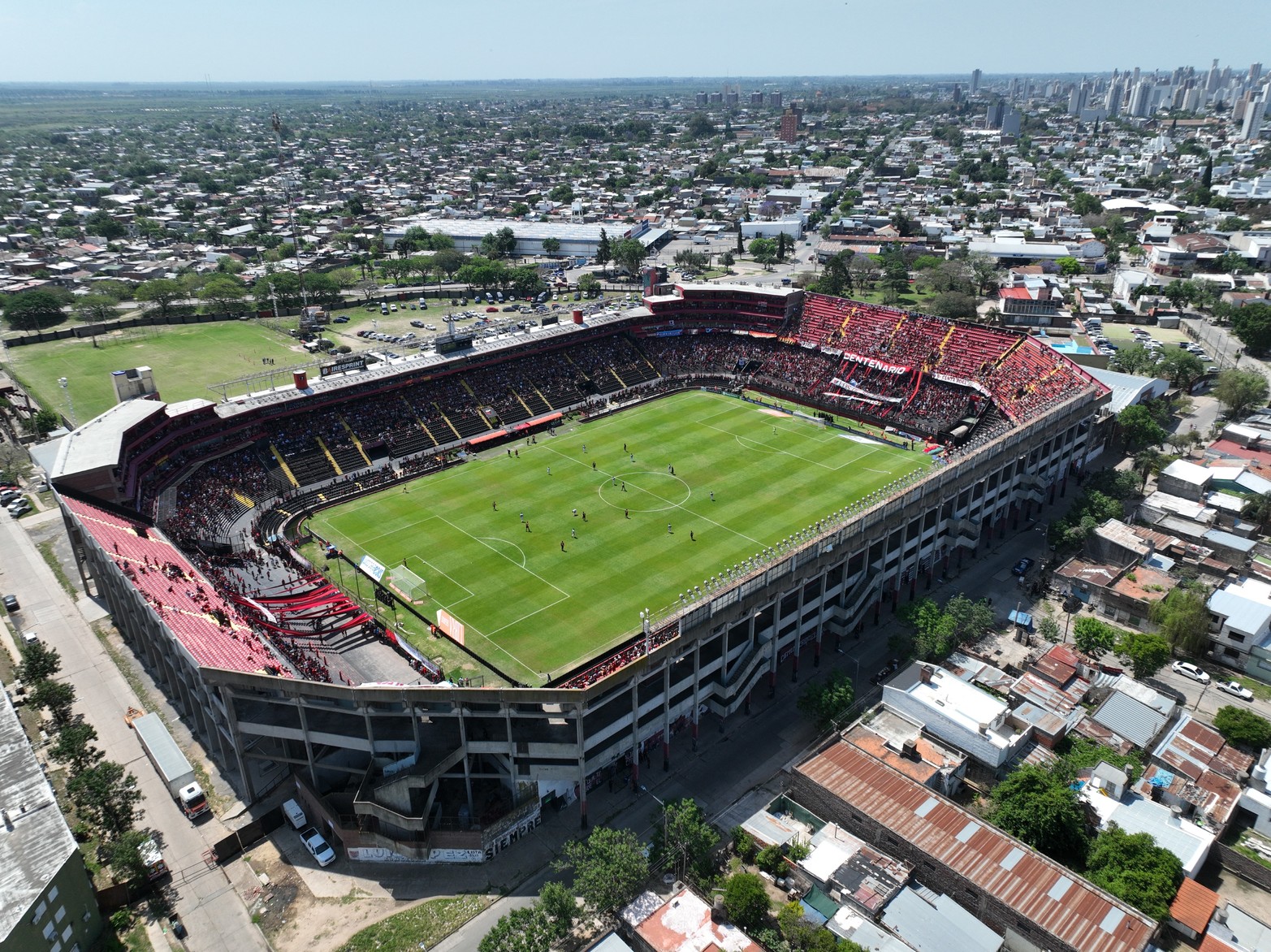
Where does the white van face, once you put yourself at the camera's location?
facing the viewer and to the right of the viewer

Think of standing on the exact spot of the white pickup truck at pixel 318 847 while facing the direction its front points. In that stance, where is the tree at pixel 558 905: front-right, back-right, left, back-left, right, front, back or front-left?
front

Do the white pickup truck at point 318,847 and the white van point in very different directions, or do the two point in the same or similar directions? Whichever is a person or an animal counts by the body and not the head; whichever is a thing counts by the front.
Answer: same or similar directions

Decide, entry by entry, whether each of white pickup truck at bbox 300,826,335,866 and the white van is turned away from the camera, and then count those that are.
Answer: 0

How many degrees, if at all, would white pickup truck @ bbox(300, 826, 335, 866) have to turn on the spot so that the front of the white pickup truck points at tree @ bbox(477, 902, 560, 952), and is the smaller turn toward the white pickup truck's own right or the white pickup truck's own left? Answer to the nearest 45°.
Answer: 0° — it already faces it

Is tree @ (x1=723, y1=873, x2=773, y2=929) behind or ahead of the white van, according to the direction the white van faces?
ahead

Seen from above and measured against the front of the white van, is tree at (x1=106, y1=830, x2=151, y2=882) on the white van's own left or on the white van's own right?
on the white van's own right

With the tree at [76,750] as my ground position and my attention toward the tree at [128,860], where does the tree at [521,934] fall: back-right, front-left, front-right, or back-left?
front-left
